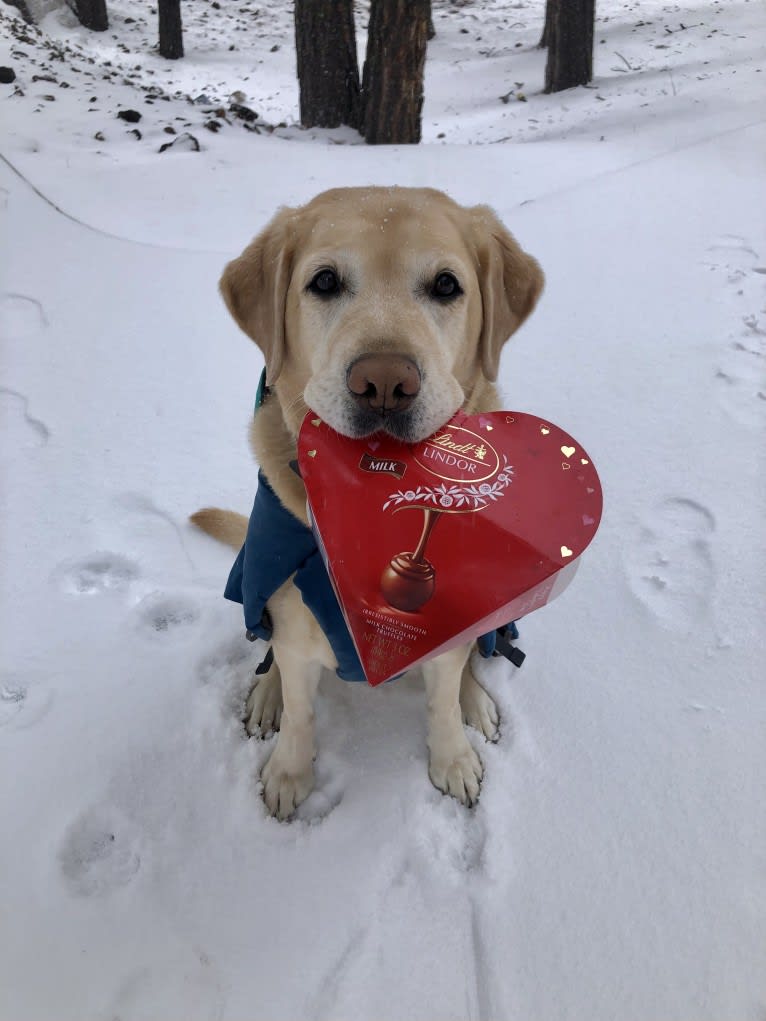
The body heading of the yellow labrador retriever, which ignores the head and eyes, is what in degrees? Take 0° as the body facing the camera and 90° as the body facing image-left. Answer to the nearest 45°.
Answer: approximately 0°
